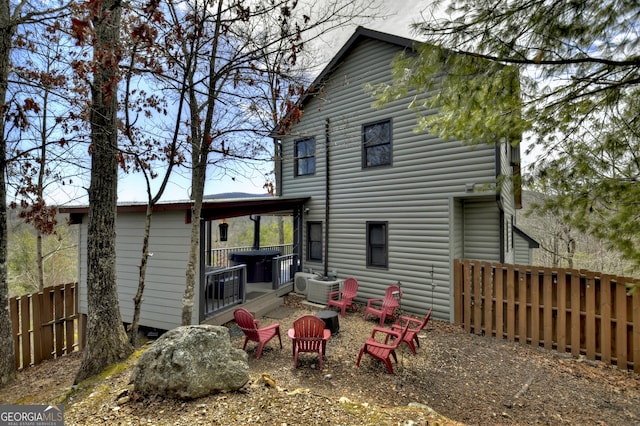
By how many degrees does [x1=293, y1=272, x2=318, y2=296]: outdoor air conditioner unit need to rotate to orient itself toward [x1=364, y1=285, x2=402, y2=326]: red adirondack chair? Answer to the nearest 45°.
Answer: approximately 90° to its left

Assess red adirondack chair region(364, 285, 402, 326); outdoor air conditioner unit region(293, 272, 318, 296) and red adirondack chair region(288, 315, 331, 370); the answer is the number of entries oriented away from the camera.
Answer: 1

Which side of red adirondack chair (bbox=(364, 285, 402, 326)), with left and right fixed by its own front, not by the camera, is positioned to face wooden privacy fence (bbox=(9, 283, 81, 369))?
front

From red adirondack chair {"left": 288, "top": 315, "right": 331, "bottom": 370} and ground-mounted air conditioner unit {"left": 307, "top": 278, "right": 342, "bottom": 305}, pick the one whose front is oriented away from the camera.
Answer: the red adirondack chair

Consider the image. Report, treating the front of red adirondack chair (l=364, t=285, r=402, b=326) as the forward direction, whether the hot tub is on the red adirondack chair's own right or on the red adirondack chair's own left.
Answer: on the red adirondack chair's own right

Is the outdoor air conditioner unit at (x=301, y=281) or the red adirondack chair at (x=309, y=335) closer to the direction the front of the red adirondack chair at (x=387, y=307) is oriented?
the red adirondack chair

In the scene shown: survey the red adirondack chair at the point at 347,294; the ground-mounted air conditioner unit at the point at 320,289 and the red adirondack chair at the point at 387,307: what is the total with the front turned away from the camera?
0

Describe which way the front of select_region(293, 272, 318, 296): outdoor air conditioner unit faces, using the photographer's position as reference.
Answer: facing the viewer and to the left of the viewer

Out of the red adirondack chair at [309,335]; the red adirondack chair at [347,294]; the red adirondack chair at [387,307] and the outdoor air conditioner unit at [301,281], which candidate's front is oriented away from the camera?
the red adirondack chair at [309,335]

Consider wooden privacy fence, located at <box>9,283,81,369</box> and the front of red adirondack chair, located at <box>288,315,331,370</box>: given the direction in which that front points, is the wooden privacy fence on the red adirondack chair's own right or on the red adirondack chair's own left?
on the red adirondack chair's own left

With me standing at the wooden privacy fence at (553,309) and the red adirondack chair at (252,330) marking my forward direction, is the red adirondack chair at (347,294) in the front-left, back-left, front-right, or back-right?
front-right

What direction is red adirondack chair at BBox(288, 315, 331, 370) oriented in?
away from the camera
